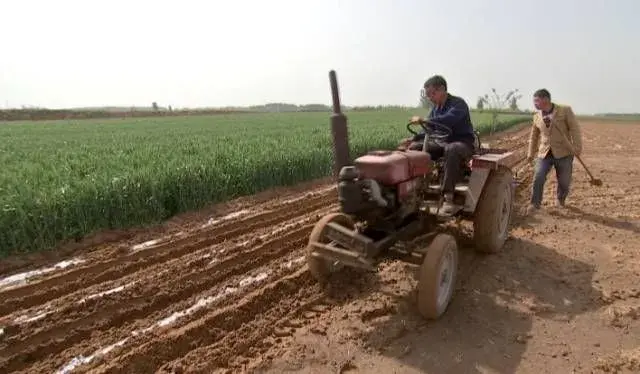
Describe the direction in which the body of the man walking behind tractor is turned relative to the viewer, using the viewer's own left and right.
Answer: facing the viewer and to the left of the viewer

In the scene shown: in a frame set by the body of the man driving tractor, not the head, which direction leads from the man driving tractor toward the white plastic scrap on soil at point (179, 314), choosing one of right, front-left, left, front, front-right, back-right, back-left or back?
front

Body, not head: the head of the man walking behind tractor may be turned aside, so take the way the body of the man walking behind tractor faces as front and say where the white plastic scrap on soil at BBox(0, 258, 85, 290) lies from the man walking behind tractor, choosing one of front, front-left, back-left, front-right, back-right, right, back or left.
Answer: front

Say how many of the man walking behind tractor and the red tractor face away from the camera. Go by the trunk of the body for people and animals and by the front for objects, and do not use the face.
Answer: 0

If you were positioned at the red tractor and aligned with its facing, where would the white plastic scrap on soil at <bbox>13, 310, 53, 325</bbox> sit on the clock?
The white plastic scrap on soil is roughly at 1 o'clock from the red tractor.

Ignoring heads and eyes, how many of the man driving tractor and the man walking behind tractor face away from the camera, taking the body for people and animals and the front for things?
0

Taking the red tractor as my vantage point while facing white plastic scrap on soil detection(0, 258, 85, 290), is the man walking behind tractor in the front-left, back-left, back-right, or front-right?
back-right

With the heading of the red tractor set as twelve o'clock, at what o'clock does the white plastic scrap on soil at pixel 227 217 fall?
The white plastic scrap on soil is roughly at 3 o'clock from the red tractor.

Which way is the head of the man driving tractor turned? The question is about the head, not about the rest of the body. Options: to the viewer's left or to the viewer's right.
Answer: to the viewer's left

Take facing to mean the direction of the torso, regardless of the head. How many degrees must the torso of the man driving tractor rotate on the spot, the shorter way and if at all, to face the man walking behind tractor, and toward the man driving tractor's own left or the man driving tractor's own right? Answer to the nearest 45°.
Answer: approximately 180°

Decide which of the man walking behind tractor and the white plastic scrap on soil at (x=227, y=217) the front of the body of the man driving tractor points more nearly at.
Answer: the white plastic scrap on soil

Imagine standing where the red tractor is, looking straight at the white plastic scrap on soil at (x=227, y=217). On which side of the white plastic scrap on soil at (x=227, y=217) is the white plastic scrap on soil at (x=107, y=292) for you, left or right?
left

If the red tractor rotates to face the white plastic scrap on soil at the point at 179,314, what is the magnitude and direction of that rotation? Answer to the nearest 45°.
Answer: approximately 45° to its right

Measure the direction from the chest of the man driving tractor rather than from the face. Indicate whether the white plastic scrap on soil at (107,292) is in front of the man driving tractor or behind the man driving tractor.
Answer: in front

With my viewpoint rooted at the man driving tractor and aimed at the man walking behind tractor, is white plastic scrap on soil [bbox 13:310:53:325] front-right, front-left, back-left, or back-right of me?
back-left
